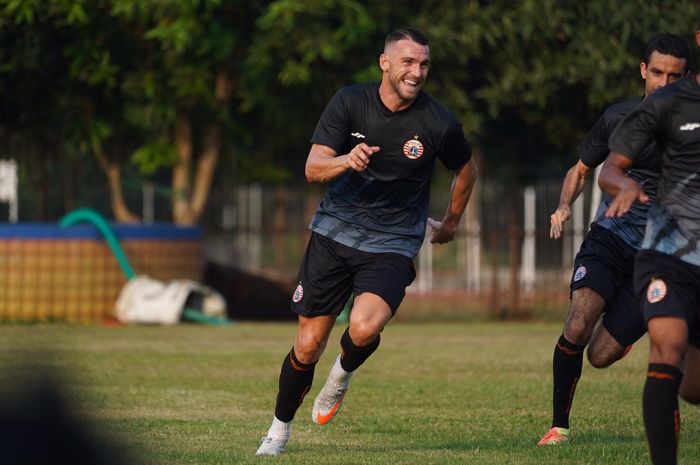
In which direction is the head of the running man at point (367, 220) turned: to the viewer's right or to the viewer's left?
to the viewer's right

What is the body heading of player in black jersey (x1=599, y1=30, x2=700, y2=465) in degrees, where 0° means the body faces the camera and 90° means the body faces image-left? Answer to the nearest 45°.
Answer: approximately 0°

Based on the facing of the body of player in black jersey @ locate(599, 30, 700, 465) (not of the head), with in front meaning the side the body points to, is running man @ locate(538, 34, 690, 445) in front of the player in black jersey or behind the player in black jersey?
behind

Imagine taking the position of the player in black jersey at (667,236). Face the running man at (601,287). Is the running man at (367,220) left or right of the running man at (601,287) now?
left

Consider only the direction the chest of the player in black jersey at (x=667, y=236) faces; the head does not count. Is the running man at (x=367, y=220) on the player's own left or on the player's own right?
on the player's own right

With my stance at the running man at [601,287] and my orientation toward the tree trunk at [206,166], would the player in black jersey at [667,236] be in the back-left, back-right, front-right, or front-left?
back-left
